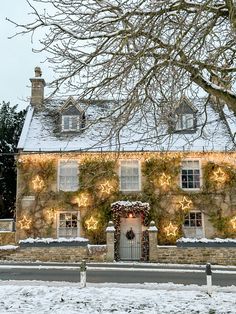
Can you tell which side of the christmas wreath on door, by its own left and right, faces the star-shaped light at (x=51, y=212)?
right

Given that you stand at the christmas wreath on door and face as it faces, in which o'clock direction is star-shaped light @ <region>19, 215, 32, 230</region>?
The star-shaped light is roughly at 3 o'clock from the christmas wreath on door.

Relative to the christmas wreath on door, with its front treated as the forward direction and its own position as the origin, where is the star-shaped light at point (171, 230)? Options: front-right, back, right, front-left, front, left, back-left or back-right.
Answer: left

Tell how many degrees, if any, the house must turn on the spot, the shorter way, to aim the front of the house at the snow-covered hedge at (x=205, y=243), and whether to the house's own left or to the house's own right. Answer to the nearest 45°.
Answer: approximately 45° to the house's own left

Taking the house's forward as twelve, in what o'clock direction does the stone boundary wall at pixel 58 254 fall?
The stone boundary wall is roughly at 2 o'clock from the house.

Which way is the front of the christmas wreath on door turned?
toward the camera

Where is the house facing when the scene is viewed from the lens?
facing the viewer

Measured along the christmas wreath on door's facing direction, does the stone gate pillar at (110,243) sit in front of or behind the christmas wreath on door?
in front

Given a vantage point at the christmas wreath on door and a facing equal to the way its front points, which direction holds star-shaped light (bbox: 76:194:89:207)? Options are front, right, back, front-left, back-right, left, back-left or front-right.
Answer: right

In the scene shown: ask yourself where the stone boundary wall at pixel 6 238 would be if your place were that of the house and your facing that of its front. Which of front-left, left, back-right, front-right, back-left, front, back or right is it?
right

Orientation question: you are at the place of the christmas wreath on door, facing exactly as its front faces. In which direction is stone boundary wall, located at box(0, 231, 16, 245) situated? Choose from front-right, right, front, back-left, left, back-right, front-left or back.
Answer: right

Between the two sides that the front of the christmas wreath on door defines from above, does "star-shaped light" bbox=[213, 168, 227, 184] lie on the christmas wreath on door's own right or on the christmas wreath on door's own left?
on the christmas wreath on door's own left

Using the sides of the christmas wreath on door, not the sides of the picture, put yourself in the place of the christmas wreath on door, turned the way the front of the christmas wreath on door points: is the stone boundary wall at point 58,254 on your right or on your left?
on your right
